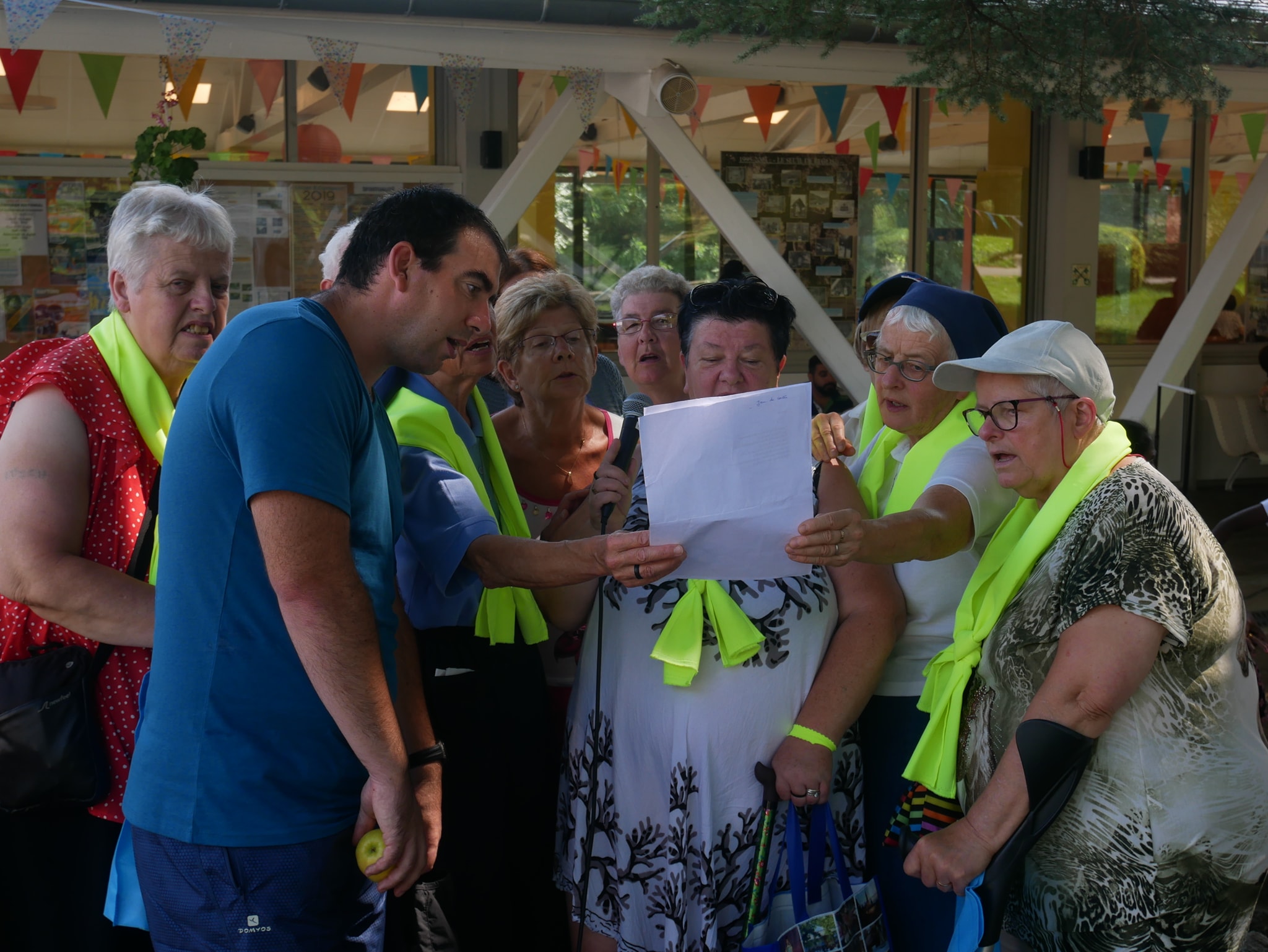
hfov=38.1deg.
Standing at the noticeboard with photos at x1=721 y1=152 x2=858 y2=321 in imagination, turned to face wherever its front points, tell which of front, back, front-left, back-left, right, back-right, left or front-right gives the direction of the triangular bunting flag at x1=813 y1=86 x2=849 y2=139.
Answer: front

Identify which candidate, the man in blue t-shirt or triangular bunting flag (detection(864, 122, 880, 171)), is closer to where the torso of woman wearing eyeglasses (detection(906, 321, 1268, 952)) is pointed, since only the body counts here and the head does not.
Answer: the man in blue t-shirt

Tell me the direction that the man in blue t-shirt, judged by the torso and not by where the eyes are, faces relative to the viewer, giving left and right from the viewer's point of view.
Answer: facing to the right of the viewer

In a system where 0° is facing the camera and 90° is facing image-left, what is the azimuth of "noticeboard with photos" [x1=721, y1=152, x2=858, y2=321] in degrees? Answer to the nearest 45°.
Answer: approximately 0°

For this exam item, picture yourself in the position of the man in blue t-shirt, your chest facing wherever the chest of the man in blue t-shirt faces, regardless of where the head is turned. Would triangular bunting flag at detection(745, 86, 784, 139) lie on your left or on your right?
on your left

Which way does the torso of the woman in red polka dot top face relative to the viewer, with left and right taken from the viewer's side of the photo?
facing the viewer and to the right of the viewer

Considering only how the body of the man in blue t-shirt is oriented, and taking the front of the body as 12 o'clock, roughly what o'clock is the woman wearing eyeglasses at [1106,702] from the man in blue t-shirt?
The woman wearing eyeglasses is roughly at 12 o'clock from the man in blue t-shirt.

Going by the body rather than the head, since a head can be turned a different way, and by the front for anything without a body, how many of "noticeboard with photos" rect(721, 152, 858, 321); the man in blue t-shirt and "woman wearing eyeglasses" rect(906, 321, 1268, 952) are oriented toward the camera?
1

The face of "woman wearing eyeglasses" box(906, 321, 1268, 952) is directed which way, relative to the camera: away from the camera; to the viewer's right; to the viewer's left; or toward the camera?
to the viewer's left

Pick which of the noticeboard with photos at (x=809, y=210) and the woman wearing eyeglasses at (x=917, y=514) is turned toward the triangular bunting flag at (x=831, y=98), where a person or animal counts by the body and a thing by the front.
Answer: the noticeboard with photos

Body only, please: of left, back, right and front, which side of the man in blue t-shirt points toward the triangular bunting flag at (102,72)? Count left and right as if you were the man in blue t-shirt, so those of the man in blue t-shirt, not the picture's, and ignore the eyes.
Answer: left

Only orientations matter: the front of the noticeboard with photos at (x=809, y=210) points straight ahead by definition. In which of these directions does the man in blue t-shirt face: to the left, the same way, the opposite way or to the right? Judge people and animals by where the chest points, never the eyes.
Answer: to the left
